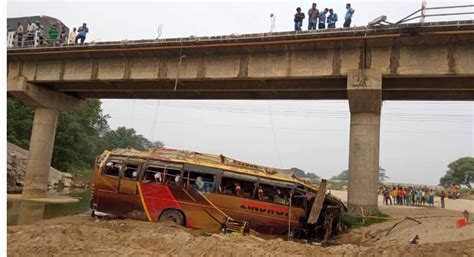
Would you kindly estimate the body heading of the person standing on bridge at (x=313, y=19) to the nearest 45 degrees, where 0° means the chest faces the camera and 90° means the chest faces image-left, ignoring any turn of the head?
approximately 0°

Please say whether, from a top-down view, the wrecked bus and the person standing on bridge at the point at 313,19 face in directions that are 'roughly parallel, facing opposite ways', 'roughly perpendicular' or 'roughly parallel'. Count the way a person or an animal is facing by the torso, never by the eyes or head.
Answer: roughly perpendicular

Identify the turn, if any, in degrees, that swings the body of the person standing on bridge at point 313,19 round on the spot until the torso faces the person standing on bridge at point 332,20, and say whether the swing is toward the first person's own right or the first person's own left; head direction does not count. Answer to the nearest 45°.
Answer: approximately 45° to the first person's own left

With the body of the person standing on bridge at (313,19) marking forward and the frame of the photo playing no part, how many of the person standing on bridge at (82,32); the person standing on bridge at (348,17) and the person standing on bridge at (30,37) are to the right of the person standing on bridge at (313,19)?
2

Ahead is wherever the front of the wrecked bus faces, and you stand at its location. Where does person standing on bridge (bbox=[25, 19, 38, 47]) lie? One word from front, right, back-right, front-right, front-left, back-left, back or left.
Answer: back-left

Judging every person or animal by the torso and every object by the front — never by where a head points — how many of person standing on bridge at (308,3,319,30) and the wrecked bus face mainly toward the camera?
1

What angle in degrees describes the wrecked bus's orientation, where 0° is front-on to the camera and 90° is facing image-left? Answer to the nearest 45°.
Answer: approximately 270°
